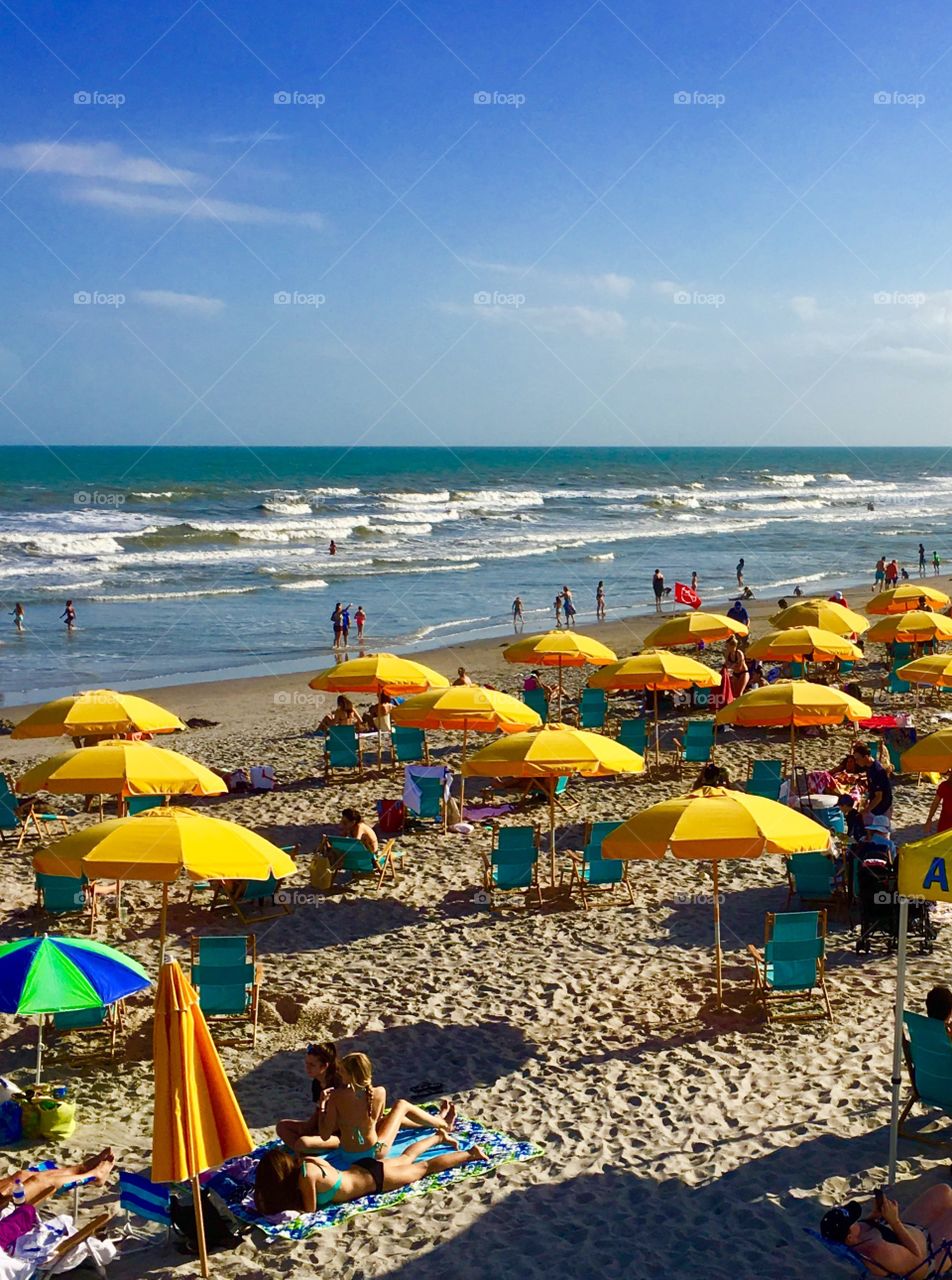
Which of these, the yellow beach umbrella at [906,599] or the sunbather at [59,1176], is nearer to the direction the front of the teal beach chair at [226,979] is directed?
the yellow beach umbrella

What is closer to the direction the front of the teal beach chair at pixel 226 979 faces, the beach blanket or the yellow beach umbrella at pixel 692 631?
the yellow beach umbrella

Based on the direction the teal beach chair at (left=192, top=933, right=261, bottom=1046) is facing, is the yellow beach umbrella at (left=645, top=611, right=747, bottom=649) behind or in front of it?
in front

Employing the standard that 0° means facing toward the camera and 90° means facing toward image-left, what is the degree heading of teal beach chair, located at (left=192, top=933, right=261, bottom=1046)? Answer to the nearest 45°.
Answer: approximately 180°

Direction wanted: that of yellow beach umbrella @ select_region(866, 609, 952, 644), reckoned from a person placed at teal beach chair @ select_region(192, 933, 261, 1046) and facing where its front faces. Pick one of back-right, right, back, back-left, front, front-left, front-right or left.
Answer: front-right

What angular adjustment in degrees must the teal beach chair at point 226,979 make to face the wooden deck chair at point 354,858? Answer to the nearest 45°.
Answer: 0° — it already faces it

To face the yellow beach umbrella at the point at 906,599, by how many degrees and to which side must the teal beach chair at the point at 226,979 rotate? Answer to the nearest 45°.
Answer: approximately 45° to its right

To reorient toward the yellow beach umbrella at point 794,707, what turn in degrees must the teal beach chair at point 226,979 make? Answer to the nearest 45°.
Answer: approximately 45° to its right

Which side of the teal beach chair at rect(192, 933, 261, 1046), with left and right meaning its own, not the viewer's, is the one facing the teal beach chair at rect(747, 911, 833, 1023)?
right

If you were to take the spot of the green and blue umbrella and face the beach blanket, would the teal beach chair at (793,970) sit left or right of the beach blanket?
left

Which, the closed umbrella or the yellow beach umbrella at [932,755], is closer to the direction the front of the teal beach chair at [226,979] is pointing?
the yellow beach umbrella
